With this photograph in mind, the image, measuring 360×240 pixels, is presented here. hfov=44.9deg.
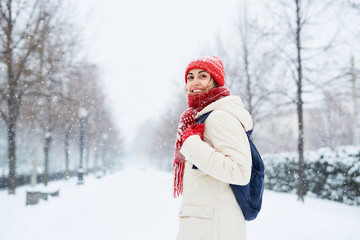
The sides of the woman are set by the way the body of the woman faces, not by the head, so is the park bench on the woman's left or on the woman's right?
on the woman's right

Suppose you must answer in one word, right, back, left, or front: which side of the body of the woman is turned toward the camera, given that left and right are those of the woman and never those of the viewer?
left

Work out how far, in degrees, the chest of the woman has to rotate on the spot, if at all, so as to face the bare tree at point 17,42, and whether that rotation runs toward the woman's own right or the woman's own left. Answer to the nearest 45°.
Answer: approximately 45° to the woman's own right
